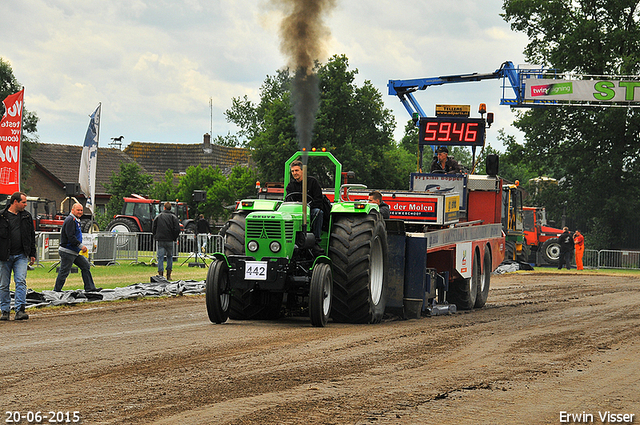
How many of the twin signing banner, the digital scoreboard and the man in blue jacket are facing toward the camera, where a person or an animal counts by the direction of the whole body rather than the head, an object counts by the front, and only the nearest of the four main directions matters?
2

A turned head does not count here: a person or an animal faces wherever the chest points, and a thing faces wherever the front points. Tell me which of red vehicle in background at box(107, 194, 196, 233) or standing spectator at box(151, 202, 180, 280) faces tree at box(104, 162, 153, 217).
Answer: the standing spectator

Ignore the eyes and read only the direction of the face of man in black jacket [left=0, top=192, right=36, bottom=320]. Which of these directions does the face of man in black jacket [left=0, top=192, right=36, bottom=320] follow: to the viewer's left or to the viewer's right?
to the viewer's right

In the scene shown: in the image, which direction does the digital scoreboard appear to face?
toward the camera

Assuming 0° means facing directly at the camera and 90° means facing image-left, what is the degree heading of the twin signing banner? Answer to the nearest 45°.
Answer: approximately 0°

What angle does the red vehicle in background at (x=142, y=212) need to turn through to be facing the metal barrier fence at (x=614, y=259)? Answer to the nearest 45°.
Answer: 0° — it already faces it

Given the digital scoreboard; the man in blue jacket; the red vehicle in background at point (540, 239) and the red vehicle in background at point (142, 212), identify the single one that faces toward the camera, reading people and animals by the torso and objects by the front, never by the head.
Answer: the digital scoreboard

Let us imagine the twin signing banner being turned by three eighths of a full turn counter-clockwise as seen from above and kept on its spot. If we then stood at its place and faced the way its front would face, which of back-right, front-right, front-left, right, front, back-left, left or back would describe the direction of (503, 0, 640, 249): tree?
front-left

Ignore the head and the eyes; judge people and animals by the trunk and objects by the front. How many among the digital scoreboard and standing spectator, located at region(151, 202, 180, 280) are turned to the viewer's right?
0

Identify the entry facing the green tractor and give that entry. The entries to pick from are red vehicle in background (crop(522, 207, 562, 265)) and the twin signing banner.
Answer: the twin signing banner

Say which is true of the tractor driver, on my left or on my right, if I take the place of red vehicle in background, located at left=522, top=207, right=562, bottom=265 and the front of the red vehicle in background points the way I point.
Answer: on my right

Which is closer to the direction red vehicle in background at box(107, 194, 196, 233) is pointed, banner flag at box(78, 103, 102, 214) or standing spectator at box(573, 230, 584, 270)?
the standing spectator

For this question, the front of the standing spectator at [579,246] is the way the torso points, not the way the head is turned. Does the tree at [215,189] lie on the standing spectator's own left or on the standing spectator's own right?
on the standing spectator's own right
